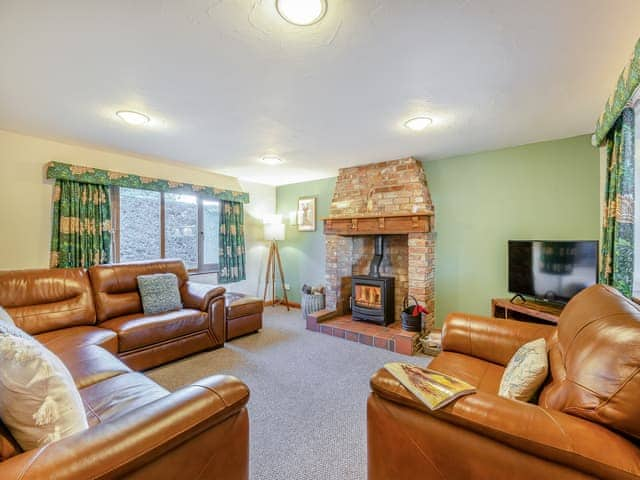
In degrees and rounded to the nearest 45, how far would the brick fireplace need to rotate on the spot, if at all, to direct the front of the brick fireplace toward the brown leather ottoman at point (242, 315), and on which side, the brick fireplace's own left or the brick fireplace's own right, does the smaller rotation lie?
0° — it already faces it

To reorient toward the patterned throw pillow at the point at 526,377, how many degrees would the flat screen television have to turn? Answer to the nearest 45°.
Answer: approximately 45° to its left

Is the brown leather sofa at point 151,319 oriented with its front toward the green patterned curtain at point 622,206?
yes

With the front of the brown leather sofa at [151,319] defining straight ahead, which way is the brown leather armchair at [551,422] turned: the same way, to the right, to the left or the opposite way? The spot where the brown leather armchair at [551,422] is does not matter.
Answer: the opposite way

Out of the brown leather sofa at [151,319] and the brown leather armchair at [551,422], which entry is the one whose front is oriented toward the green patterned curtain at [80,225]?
the brown leather armchair at [551,422]

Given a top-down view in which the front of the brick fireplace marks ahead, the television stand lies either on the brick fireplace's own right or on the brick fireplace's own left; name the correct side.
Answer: on the brick fireplace's own left

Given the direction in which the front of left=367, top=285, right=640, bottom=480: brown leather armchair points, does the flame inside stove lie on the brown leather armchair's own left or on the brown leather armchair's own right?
on the brown leather armchair's own right

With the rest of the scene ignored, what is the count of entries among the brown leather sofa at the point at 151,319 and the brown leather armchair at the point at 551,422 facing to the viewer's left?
1

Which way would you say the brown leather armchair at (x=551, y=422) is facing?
to the viewer's left

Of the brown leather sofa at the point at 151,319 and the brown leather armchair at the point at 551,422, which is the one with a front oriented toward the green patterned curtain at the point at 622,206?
the brown leather sofa at the point at 151,319

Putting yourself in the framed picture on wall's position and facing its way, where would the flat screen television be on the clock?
The flat screen television is roughly at 9 o'clock from the framed picture on wall.

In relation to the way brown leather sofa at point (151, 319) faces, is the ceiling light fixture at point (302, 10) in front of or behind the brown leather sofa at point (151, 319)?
in front

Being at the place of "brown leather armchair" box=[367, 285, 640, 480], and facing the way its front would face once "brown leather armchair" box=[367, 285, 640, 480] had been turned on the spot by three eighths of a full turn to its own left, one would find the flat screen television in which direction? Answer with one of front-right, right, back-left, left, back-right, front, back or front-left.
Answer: back-left

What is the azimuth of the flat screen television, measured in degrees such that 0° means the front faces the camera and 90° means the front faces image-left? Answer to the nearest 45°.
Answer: approximately 45°
